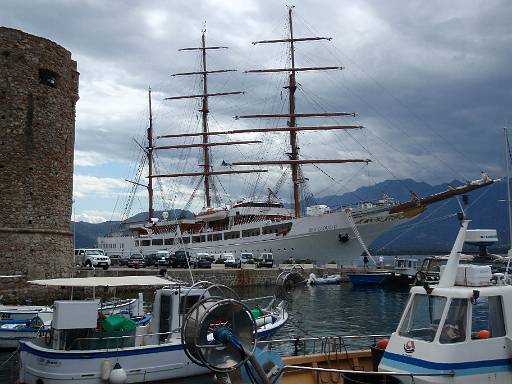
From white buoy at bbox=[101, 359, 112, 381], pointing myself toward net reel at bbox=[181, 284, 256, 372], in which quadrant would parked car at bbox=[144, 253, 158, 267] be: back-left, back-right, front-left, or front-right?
back-left

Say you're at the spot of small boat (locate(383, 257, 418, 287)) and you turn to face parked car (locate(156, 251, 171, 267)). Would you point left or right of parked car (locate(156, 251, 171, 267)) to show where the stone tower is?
left

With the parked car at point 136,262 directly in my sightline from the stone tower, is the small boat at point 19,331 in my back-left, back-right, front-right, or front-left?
back-right
